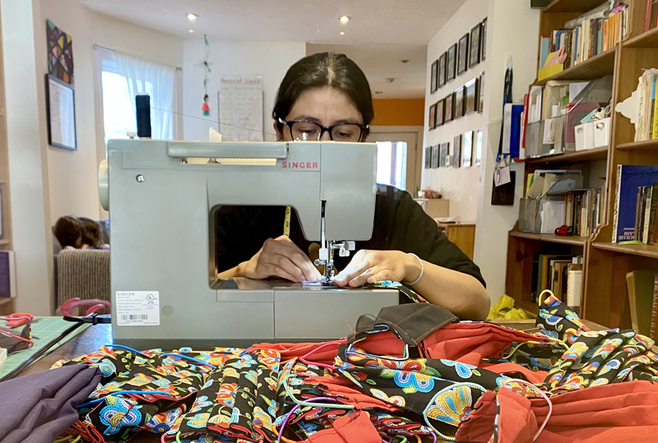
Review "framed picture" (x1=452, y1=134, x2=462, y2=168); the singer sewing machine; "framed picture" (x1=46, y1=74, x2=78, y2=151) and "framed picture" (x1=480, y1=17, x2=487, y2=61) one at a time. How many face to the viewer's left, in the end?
2

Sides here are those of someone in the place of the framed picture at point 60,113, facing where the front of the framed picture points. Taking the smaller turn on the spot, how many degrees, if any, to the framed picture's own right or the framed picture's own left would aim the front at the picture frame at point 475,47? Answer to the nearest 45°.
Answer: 0° — it already faces it

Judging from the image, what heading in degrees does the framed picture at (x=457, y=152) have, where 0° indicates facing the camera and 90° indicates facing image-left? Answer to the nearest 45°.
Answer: approximately 90°

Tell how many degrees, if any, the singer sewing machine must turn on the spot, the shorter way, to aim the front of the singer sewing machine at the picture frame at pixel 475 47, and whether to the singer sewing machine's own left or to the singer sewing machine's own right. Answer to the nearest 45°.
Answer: approximately 45° to the singer sewing machine's own right

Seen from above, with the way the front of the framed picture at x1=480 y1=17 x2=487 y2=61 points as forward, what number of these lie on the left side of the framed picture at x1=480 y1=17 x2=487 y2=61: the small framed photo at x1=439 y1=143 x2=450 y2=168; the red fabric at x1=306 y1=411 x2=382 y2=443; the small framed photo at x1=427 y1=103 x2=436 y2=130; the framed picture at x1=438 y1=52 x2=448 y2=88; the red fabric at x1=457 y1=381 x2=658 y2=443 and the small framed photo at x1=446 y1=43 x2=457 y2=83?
2

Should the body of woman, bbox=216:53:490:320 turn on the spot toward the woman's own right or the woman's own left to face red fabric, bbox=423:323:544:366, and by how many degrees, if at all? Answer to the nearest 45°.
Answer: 0° — they already face it

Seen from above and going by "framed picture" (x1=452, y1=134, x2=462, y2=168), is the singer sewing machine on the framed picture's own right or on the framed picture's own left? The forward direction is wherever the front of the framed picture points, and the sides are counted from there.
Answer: on the framed picture's own left

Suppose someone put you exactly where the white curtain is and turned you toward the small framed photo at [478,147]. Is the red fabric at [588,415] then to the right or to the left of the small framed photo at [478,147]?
right

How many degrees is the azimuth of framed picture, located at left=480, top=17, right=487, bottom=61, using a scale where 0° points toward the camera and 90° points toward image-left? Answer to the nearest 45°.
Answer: approximately 90°

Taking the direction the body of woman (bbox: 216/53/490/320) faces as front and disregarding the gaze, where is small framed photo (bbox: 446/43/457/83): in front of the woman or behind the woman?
behind

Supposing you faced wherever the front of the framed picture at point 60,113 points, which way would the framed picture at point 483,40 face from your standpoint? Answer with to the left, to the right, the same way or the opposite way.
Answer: the opposite way

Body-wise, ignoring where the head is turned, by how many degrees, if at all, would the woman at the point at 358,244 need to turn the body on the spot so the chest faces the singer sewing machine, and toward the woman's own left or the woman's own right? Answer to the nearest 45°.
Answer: approximately 45° to the woman's own right
